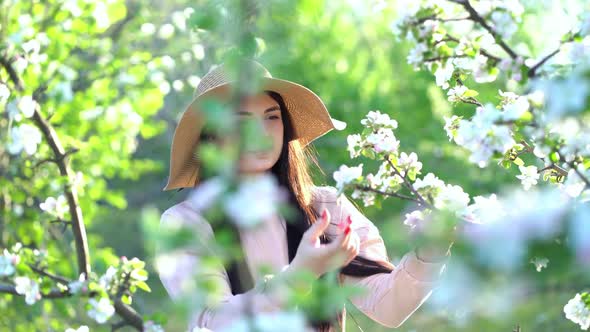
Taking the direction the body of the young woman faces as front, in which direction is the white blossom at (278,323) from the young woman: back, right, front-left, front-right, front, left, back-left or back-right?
front

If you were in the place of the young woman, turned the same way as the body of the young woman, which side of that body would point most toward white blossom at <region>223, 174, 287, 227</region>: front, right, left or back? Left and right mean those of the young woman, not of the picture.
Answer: front

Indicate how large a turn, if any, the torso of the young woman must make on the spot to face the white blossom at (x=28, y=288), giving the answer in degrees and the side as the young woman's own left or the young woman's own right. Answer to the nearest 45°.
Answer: approximately 90° to the young woman's own right

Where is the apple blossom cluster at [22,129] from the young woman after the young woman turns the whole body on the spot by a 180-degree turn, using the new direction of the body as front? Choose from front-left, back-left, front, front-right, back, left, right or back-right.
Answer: front-left

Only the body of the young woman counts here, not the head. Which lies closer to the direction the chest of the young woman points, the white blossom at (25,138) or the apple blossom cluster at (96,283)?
the apple blossom cluster

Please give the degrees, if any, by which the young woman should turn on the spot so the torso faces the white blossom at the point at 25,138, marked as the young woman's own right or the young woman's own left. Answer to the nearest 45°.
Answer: approximately 135° to the young woman's own right

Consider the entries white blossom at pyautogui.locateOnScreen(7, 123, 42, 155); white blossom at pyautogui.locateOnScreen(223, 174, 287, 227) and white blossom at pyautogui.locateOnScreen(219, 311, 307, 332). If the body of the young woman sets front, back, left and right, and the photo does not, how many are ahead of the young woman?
2

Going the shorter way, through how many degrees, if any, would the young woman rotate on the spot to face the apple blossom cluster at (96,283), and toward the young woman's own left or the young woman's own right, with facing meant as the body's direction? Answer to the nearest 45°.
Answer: approximately 45° to the young woman's own right

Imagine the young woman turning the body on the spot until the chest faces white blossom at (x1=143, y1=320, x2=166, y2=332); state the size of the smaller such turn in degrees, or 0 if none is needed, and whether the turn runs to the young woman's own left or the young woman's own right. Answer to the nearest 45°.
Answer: approximately 45° to the young woman's own right

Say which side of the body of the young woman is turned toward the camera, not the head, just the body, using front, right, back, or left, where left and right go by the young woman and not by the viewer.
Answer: front

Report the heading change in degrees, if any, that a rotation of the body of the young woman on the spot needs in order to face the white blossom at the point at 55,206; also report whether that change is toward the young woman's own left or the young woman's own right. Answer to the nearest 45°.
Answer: approximately 135° to the young woman's own right
